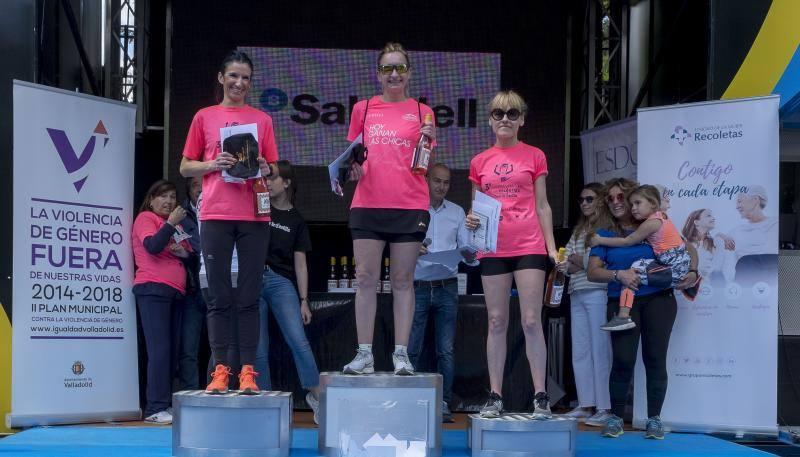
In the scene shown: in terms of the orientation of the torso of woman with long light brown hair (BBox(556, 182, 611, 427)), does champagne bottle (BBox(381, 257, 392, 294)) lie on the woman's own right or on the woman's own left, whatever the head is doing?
on the woman's own right

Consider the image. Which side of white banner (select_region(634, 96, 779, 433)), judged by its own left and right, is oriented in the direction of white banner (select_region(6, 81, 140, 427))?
right

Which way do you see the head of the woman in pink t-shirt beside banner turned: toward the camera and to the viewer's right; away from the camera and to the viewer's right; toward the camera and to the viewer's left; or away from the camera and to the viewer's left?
toward the camera and to the viewer's right

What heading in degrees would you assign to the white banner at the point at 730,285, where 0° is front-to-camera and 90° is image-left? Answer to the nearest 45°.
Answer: approximately 0°

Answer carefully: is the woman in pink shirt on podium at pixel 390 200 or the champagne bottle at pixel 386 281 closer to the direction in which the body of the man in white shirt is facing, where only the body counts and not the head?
the woman in pink shirt on podium

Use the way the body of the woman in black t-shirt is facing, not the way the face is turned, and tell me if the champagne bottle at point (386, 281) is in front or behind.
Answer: behind
